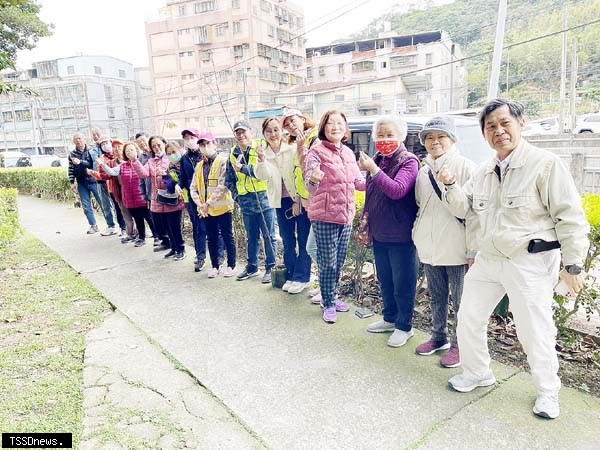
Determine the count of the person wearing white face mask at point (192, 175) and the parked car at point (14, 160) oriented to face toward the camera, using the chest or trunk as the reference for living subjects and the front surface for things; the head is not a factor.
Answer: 1

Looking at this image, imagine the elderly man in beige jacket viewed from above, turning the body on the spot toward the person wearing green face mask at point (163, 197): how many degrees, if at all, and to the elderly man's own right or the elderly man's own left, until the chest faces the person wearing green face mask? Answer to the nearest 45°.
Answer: approximately 90° to the elderly man's own right

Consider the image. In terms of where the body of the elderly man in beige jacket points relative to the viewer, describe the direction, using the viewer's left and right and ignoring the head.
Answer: facing the viewer and to the left of the viewer

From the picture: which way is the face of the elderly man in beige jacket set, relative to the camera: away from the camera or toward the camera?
toward the camera

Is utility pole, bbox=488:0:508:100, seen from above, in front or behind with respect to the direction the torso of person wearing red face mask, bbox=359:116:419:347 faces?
behind

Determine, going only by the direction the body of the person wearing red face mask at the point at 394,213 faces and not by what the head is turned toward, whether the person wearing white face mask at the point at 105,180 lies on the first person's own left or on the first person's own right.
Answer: on the first person's own right

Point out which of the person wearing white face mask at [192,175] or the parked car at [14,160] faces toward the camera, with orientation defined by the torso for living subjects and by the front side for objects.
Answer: the person wearing white face mask

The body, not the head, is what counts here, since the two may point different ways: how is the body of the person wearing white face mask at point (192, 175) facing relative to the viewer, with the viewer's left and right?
facing the viewer
